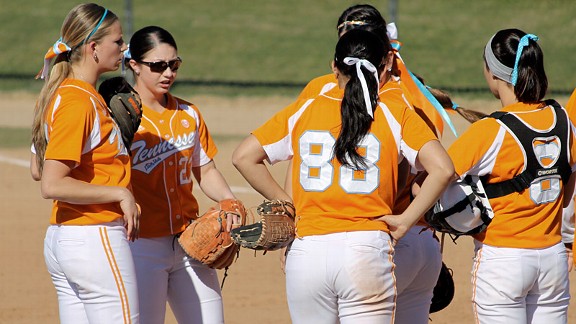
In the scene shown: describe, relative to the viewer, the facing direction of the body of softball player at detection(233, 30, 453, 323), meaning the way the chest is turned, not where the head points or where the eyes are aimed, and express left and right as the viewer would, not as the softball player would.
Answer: facing away from the viewer

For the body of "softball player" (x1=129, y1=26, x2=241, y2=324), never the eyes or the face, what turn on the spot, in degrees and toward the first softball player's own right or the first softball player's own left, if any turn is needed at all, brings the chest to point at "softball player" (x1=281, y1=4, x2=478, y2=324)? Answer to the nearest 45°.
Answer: approximately 45° to the first softball player's own left

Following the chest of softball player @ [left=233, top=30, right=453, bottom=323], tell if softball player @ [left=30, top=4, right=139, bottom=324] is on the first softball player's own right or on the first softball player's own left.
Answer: on the first softball player's own left

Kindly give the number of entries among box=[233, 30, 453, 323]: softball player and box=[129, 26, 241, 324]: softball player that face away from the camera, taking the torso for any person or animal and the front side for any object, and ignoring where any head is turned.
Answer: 1

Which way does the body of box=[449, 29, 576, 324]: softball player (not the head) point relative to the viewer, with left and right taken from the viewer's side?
facing away from the viewer and to the left of the viewer

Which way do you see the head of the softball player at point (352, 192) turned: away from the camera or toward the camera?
away from the camera

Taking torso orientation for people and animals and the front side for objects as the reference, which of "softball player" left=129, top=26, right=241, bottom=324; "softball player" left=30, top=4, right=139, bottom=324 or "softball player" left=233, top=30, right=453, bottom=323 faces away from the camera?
"softball player" left=233, top=30, right=453, bottom=323

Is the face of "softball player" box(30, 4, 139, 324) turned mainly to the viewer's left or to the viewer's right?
to the viewer's right

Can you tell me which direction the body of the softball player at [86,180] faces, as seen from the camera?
to the viewer's right

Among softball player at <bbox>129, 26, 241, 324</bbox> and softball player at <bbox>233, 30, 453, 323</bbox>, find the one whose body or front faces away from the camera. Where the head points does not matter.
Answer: softball player at <bbox>233, 30, 453, 323</bbox>
